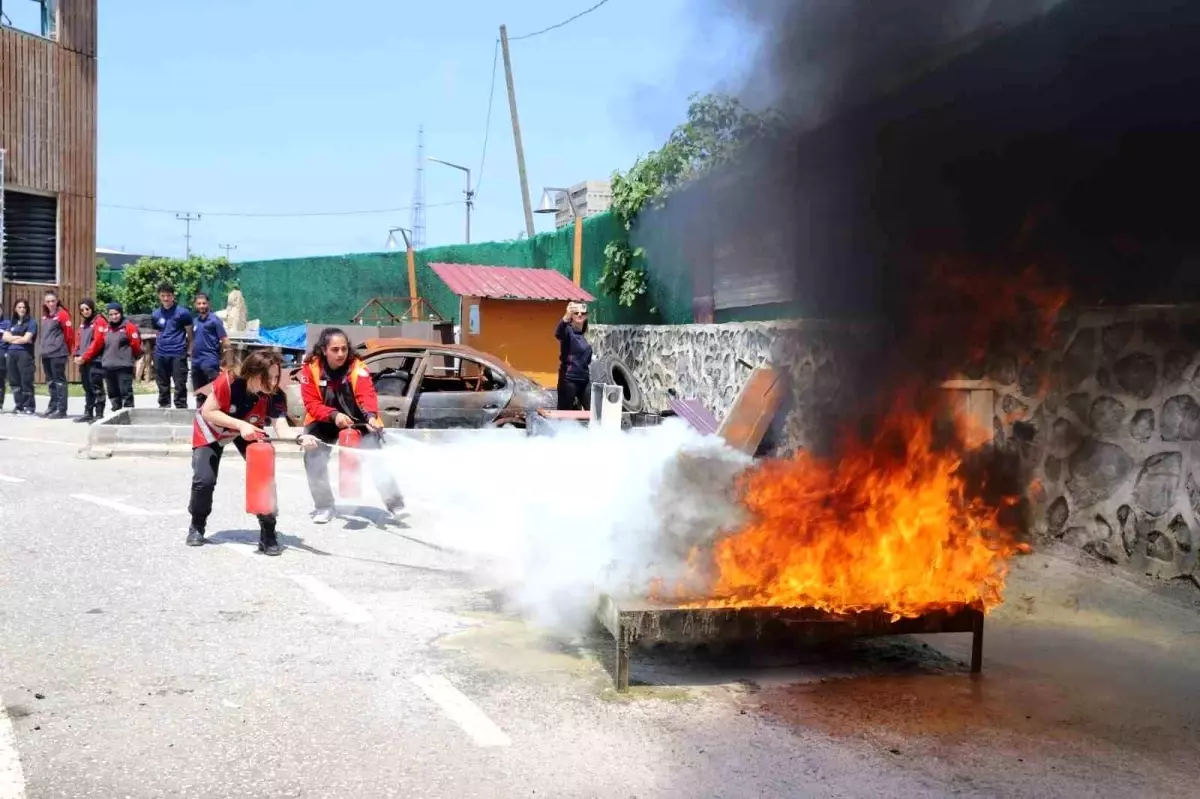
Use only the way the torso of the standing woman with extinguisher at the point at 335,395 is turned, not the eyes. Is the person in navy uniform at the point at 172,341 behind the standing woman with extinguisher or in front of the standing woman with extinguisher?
behind

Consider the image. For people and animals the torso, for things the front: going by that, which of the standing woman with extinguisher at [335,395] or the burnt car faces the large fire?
the standing woman with extinguisher

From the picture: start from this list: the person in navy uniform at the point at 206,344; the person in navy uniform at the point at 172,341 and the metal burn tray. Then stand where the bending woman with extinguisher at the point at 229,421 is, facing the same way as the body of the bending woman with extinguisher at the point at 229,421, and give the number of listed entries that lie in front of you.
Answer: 1

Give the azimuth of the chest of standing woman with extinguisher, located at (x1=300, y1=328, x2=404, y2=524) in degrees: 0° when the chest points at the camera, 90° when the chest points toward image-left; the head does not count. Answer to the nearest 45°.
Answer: approximately 315°

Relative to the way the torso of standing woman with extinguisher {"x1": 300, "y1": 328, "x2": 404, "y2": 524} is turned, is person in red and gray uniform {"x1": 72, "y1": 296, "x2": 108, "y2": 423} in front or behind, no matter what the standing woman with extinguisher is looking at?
behind

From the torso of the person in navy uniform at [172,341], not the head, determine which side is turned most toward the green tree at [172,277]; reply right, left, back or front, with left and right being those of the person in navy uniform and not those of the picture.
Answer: back

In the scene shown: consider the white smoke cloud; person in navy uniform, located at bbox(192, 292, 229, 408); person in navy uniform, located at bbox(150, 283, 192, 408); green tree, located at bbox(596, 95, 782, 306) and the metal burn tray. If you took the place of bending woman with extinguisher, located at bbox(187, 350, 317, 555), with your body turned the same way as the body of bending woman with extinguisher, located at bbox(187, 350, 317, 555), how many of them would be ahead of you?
2
